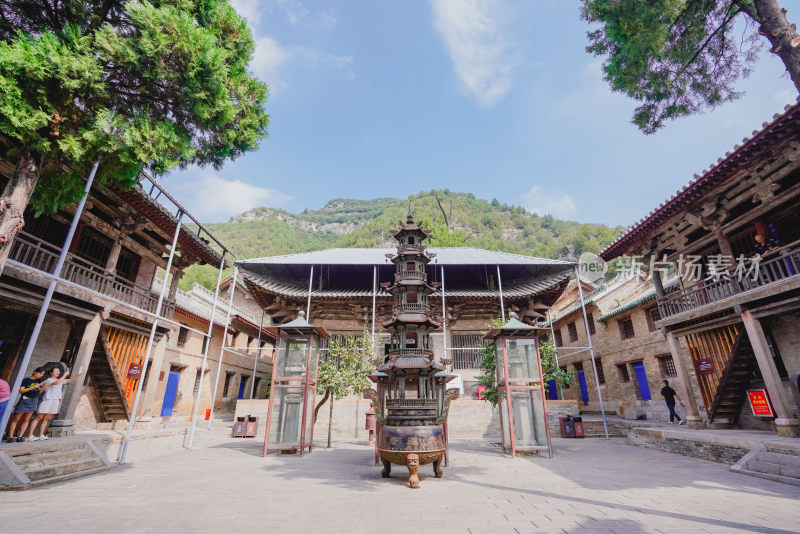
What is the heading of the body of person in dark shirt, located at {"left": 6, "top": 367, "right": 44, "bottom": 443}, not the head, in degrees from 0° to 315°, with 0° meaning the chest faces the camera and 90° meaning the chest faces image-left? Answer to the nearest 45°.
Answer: approximately 315°

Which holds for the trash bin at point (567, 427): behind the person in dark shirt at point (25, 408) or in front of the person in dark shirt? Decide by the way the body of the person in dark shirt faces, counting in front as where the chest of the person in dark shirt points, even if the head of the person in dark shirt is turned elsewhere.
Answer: in front

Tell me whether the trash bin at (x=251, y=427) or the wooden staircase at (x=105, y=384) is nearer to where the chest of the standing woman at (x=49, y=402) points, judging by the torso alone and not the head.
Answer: the trash bin

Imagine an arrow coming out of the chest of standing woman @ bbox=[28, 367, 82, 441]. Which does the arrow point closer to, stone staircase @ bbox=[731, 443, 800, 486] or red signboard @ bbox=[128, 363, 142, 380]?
the stone staircase

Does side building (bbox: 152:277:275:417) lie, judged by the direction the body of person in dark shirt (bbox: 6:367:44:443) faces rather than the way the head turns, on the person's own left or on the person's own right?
on the person's own left

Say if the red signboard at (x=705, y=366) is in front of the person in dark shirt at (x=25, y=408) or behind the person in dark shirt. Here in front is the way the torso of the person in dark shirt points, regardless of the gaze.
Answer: in front

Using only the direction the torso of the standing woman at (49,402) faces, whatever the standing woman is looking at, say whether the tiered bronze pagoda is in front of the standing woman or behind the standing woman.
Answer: in front
